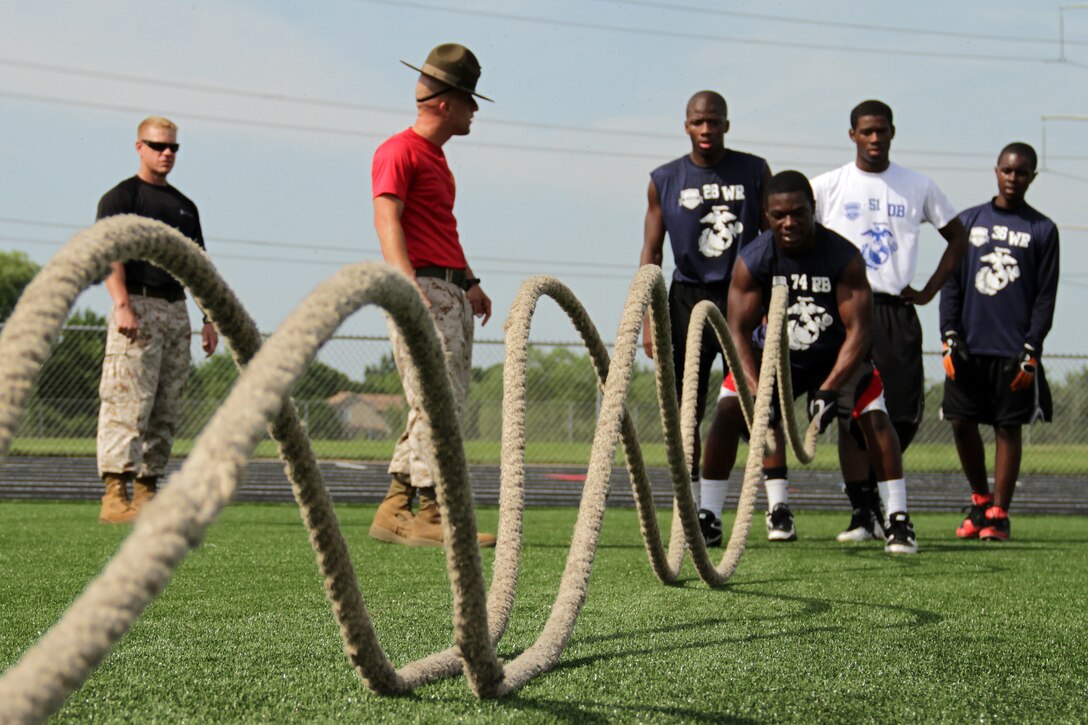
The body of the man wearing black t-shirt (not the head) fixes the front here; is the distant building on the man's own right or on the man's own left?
on the man's own left

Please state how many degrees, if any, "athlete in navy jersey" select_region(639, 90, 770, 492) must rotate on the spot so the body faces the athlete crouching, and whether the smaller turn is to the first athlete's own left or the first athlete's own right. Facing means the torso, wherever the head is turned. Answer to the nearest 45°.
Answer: approximately 45° to the first athlete's own left

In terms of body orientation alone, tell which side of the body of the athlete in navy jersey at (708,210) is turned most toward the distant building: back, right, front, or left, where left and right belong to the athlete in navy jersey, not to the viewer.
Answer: back

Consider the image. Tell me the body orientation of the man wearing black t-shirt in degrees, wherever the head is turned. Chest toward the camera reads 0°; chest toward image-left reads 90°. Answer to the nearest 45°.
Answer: approximately 315°

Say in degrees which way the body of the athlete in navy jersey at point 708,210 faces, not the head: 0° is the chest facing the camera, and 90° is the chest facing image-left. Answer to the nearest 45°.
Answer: approximately 0°

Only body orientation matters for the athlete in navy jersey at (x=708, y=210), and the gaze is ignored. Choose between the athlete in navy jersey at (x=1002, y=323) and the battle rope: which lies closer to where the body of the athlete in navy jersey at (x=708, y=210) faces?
the battle rope

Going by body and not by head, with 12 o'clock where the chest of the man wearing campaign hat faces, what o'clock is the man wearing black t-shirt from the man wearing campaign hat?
The man wearing black t-shirt is roughly at 6 o'clock from the man wearing campaign hat.

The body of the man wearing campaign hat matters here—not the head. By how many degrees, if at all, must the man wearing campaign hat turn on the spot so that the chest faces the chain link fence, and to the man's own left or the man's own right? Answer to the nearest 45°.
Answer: approximately 135° to the man's own left

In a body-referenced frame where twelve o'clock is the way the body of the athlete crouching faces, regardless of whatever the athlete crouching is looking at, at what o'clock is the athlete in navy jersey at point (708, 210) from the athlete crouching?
The athlete in navy jersey is roughly at 4 o'clock from the athlete crouching.

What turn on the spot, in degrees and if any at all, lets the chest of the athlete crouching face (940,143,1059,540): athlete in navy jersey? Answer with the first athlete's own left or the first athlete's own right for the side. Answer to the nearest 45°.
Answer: approximately 135° to the first athlete's own left

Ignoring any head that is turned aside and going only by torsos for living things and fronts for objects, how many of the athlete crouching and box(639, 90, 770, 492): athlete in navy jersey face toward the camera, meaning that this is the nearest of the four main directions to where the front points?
2
